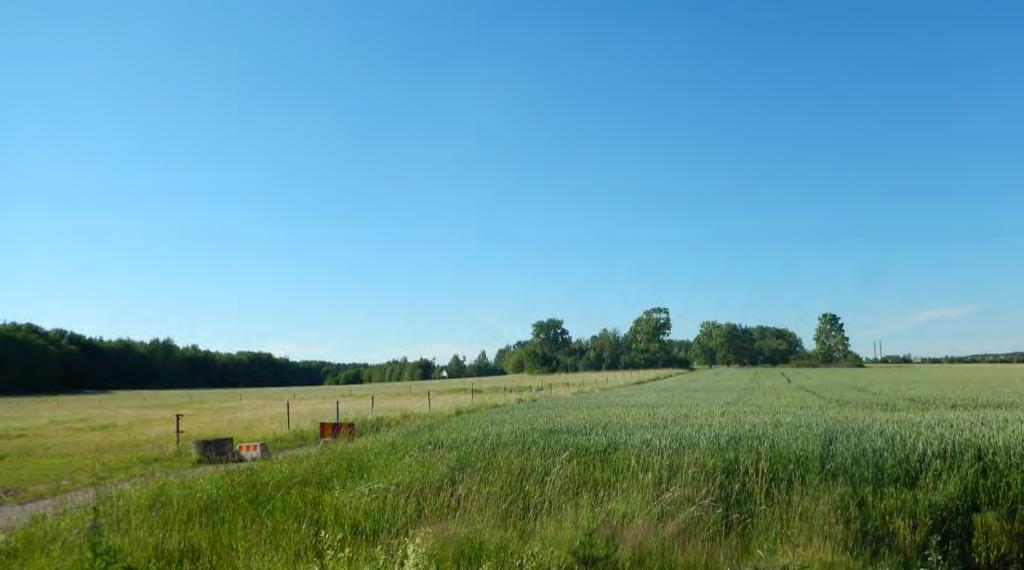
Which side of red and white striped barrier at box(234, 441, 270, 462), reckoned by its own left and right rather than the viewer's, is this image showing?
front
